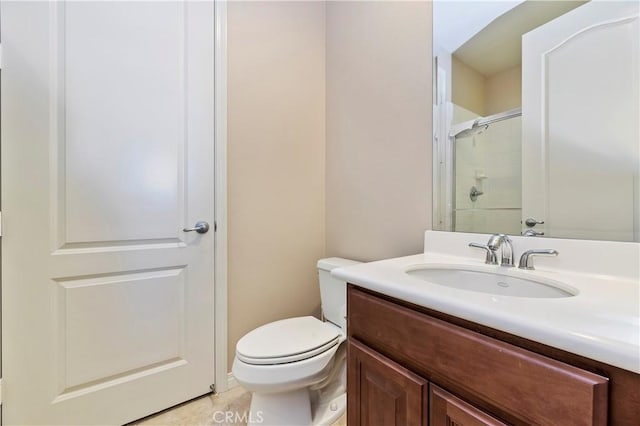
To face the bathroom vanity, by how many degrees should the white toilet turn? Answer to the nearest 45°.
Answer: approximately 90° to its left

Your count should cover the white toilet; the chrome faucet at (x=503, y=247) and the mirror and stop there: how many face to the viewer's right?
0

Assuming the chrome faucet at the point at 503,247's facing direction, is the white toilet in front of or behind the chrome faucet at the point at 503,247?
in front

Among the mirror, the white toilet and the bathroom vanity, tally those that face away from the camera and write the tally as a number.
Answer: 0

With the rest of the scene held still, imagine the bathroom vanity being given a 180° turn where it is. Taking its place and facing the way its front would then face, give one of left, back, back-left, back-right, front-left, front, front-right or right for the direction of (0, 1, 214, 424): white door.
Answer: back-left

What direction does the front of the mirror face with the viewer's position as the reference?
facing the viewer and to the left of the viewer

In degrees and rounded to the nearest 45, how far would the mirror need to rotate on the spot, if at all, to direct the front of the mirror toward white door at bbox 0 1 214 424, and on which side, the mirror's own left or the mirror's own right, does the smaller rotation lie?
0° — it already faces it

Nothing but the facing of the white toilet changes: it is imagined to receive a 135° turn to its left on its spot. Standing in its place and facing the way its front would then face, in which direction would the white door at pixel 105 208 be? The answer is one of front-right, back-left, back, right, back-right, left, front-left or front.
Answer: back

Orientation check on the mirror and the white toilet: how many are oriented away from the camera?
0

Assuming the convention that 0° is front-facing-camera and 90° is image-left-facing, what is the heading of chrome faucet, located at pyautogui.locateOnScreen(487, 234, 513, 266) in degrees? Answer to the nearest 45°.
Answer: approximately 45°
